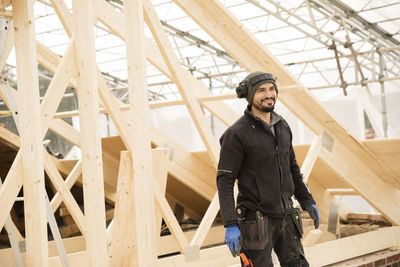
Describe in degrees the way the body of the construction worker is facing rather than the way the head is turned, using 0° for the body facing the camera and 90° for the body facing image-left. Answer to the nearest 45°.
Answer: approximately 315°

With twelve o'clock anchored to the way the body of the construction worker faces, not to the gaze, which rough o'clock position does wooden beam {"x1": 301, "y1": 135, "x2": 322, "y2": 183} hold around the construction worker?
The wooden beam is roughly at 8 o'clock from the construction worker.

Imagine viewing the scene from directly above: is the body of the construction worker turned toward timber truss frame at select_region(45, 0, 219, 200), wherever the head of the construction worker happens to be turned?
no

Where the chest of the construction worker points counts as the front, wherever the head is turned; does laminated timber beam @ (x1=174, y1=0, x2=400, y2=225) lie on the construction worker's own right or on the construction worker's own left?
on the construction worker's own left

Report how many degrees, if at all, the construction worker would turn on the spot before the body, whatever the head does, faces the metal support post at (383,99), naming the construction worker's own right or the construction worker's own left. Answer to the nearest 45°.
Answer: approximately 135° to the construction worker's own left

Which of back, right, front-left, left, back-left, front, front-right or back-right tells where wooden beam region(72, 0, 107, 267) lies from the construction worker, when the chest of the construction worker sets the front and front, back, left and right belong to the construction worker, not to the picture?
back-right

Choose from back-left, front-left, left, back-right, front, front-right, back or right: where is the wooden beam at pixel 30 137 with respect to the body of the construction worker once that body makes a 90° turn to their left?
back-left

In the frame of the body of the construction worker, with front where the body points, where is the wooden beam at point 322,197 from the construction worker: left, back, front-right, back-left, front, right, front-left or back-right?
back-left

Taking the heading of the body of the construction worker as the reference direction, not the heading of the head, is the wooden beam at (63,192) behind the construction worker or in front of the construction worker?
behind

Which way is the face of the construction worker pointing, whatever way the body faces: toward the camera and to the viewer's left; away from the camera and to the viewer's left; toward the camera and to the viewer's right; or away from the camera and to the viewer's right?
toward the camera and to the viewer's right

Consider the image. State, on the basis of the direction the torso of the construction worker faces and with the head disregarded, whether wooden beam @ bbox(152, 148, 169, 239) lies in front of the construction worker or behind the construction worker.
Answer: behind

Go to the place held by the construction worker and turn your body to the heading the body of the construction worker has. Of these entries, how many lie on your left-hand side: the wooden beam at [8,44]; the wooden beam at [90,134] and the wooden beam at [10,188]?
0

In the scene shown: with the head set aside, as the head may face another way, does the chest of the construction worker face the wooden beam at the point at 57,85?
no

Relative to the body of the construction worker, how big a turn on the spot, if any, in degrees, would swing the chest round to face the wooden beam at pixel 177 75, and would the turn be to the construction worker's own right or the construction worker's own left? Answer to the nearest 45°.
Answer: approximately 180°
